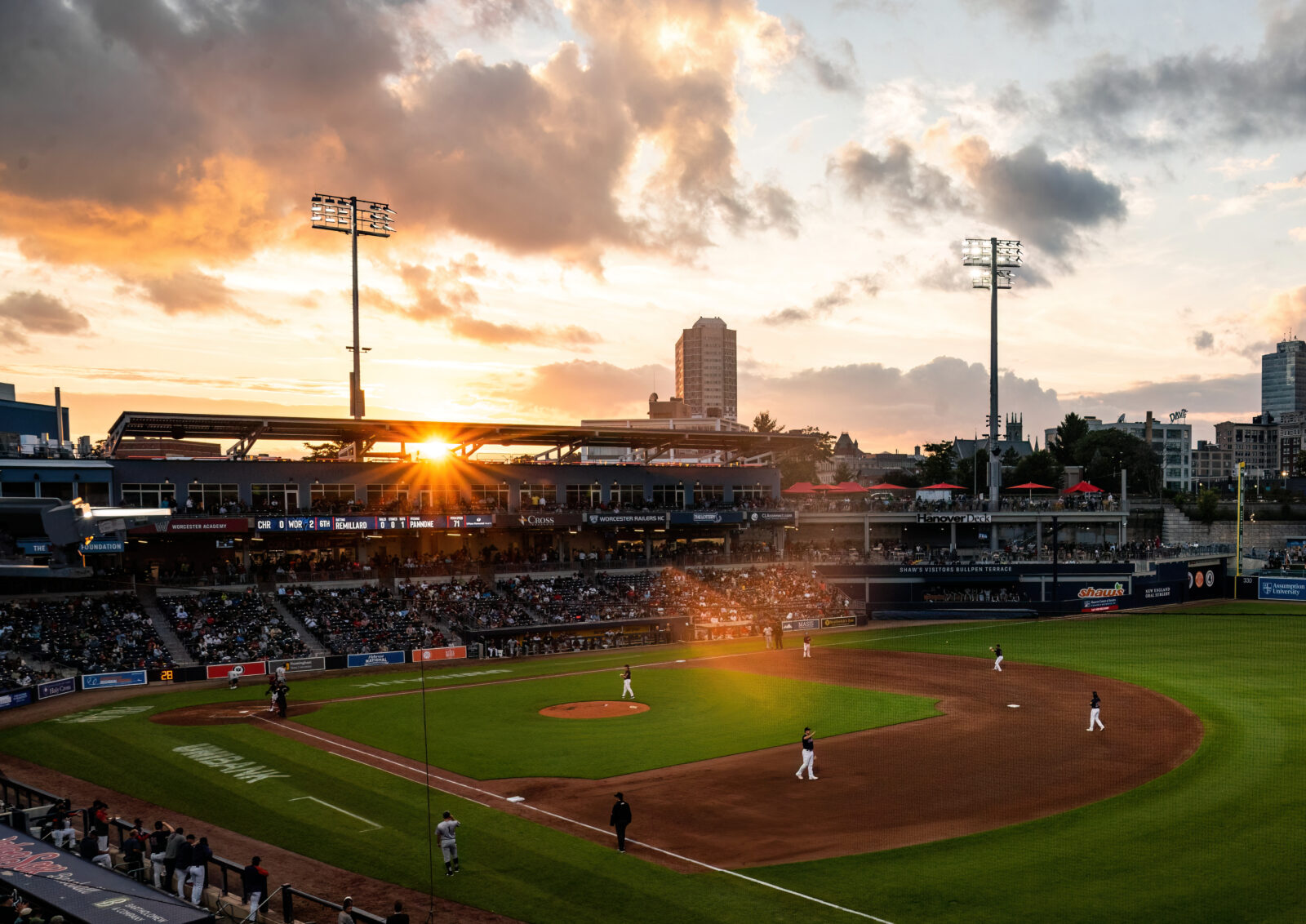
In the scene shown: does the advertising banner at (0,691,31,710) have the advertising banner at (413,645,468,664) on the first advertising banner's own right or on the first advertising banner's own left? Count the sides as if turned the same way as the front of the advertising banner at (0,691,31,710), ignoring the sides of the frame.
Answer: on the first advertising banner's own left

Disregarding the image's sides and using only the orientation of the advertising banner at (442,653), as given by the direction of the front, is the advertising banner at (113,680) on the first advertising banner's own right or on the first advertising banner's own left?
on the first advertising banner's own right

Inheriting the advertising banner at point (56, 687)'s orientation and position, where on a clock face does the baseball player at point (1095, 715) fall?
The baseball player is roughly at 12 o'clock from the advertising banner.

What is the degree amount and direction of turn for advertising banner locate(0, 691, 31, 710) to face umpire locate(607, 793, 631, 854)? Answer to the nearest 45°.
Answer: approximately 45° to its right

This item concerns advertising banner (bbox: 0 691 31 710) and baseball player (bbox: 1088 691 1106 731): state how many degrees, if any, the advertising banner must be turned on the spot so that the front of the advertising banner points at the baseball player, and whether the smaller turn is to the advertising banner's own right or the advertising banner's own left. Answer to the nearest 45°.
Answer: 0° — it already faces them

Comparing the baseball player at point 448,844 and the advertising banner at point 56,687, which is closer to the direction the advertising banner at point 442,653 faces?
the baseball player

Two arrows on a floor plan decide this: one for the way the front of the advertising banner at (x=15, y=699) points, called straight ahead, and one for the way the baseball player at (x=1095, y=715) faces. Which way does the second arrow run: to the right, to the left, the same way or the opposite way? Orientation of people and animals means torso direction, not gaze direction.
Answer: the opposite way

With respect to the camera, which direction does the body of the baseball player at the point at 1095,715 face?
to the viewer's left

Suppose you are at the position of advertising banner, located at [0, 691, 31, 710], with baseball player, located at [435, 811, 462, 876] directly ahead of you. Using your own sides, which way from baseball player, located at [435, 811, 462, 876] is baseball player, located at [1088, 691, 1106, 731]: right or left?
left
